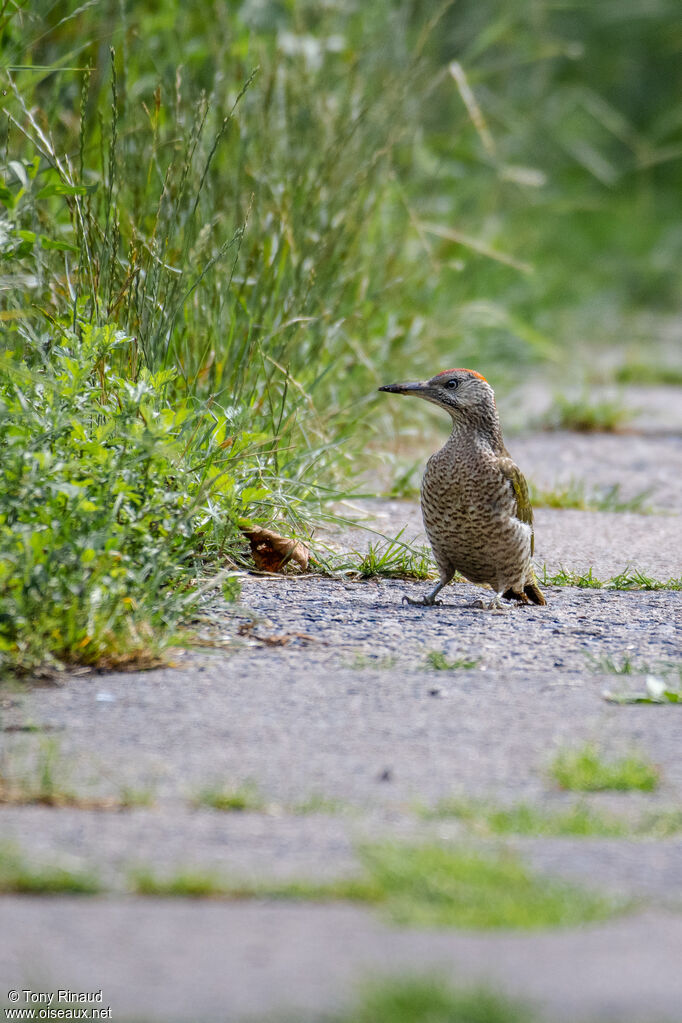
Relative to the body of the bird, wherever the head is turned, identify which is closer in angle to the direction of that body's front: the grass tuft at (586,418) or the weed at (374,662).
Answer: the weed

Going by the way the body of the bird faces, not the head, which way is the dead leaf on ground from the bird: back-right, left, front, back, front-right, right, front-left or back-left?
front-right

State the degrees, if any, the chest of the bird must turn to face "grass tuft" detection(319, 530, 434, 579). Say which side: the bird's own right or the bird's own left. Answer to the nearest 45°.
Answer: approximately 90° to the bird's own right

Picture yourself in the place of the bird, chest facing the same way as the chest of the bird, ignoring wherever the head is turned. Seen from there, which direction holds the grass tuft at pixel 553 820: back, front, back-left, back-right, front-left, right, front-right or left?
front-left

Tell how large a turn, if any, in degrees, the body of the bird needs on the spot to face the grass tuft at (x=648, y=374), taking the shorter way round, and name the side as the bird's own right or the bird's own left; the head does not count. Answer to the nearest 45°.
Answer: approximately 135° to the bird's own right

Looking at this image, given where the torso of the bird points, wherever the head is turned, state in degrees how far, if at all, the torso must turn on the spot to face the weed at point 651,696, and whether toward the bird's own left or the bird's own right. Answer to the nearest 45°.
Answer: approximately 90° to the bird's own left

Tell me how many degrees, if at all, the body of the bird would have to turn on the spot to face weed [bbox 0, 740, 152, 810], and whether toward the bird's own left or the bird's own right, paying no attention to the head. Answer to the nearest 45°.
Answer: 0° — it already faces it

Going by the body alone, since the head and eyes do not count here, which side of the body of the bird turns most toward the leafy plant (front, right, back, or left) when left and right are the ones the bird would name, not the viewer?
front

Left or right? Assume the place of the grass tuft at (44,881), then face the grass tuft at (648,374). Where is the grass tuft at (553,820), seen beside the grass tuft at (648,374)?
right
